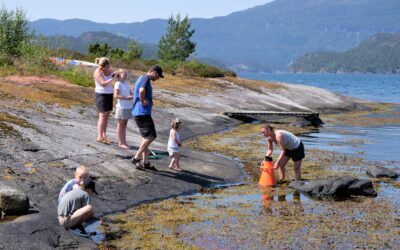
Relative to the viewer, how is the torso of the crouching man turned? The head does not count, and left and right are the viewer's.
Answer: facing to the right of the viewer

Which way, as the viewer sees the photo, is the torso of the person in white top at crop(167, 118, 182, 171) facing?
to the viewer's right

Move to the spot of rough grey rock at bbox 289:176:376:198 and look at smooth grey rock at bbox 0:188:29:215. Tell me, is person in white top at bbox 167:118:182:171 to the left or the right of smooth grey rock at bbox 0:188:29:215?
right

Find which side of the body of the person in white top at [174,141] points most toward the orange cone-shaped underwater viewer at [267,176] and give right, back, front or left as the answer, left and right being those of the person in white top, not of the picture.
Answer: front

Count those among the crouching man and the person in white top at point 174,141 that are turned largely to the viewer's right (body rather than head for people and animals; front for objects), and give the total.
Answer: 2
